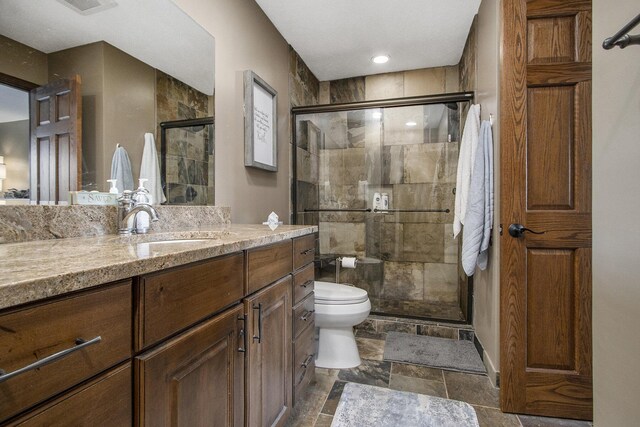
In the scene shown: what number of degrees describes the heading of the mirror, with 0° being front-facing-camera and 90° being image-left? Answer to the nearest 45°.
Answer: approximately 315°

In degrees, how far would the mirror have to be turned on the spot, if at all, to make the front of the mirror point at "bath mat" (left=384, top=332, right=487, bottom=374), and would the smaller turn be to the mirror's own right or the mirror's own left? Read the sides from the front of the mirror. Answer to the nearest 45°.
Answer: approximately 45° to the mirror's own left

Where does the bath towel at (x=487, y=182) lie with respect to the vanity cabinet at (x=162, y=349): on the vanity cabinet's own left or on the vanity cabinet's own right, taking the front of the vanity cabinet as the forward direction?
on the vanity cabinet's own left

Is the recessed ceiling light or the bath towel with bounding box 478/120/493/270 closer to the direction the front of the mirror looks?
the bath towel
